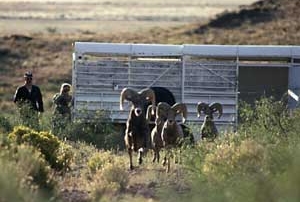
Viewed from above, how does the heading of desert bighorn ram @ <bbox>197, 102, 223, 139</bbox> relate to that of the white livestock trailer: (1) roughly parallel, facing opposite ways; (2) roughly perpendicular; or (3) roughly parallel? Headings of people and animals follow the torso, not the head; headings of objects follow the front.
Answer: roughly perpendicular

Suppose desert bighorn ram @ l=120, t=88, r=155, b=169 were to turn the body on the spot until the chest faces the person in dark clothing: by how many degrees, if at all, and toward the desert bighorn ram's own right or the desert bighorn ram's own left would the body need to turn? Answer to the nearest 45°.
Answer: approximately 135° to the desert bighorn ram's own right

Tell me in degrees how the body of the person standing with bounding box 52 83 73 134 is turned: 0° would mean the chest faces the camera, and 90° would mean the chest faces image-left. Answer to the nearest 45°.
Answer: approximately 315°

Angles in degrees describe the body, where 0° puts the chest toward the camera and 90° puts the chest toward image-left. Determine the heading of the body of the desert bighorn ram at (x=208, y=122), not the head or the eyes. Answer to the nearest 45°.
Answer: approximately 0°

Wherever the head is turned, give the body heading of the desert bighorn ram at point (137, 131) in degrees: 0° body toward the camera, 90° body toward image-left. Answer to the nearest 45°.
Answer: approximately 0°
